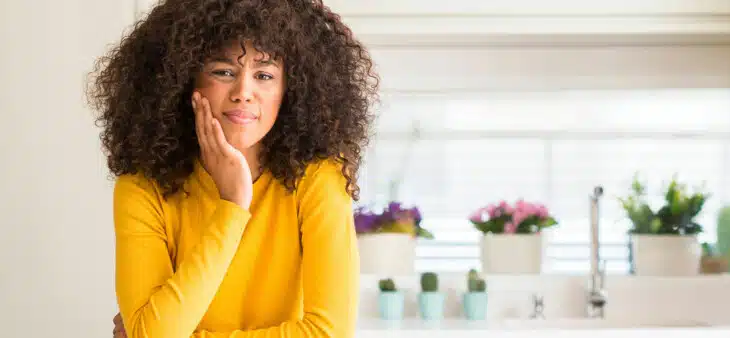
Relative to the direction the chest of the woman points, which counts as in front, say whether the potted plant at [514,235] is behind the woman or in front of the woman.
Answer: behind

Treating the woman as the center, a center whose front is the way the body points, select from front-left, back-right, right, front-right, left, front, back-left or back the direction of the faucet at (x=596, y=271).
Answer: back-left

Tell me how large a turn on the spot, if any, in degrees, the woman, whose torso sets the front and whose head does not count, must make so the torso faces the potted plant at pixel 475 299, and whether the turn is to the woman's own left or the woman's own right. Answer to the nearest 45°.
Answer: approximately 135° to the woman's own left

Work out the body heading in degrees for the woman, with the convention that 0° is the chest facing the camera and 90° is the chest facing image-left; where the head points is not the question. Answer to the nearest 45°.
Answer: approximately 0°

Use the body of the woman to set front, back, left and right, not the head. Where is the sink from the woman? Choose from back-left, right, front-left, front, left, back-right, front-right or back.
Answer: back-left

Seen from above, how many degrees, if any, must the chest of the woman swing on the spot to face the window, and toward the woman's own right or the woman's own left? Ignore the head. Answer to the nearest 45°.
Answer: approximately 135° to the woman's own left

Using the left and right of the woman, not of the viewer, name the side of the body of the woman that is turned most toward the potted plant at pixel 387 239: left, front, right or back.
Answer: back

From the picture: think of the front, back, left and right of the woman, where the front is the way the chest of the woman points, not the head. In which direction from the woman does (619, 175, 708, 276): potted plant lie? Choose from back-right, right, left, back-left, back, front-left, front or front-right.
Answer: back-left
